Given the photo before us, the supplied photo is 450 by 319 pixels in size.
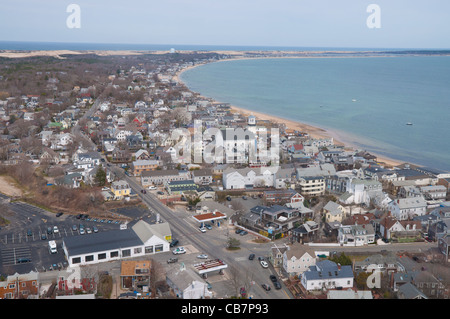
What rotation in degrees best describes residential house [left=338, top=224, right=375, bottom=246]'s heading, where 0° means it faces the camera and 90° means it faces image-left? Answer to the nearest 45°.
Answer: approximately 0°

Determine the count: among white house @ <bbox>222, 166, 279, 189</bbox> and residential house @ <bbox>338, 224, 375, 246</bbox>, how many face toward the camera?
2

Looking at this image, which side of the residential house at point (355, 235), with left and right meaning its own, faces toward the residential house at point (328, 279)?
front

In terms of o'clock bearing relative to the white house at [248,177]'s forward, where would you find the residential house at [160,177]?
The residential house is roughly at 3 o'clock from the white house.

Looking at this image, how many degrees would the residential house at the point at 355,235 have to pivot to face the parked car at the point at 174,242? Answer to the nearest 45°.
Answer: approximately 90° to its right

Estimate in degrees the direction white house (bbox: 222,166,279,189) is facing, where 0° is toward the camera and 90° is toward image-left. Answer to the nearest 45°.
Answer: approximately 0°

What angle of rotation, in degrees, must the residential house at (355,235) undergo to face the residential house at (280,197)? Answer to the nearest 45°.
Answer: approximately 135° to its right

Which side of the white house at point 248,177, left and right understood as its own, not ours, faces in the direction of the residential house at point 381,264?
front
